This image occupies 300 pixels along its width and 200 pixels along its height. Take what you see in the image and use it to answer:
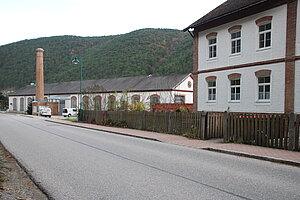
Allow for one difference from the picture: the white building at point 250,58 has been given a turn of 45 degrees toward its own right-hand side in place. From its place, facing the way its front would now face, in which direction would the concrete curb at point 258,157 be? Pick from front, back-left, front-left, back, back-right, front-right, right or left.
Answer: left

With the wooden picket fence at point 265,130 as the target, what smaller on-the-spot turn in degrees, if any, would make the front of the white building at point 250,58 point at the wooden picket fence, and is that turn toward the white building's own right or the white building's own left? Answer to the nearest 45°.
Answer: approximately 45° to the white building's own left

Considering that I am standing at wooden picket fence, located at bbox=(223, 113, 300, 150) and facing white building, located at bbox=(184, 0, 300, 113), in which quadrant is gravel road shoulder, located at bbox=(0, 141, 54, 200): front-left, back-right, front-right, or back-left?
back-left

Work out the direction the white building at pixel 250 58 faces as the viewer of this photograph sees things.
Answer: facing the viewer and to the left of the viewer
